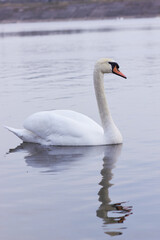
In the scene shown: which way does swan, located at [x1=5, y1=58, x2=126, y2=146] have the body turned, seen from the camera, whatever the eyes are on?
to the viewer's right
